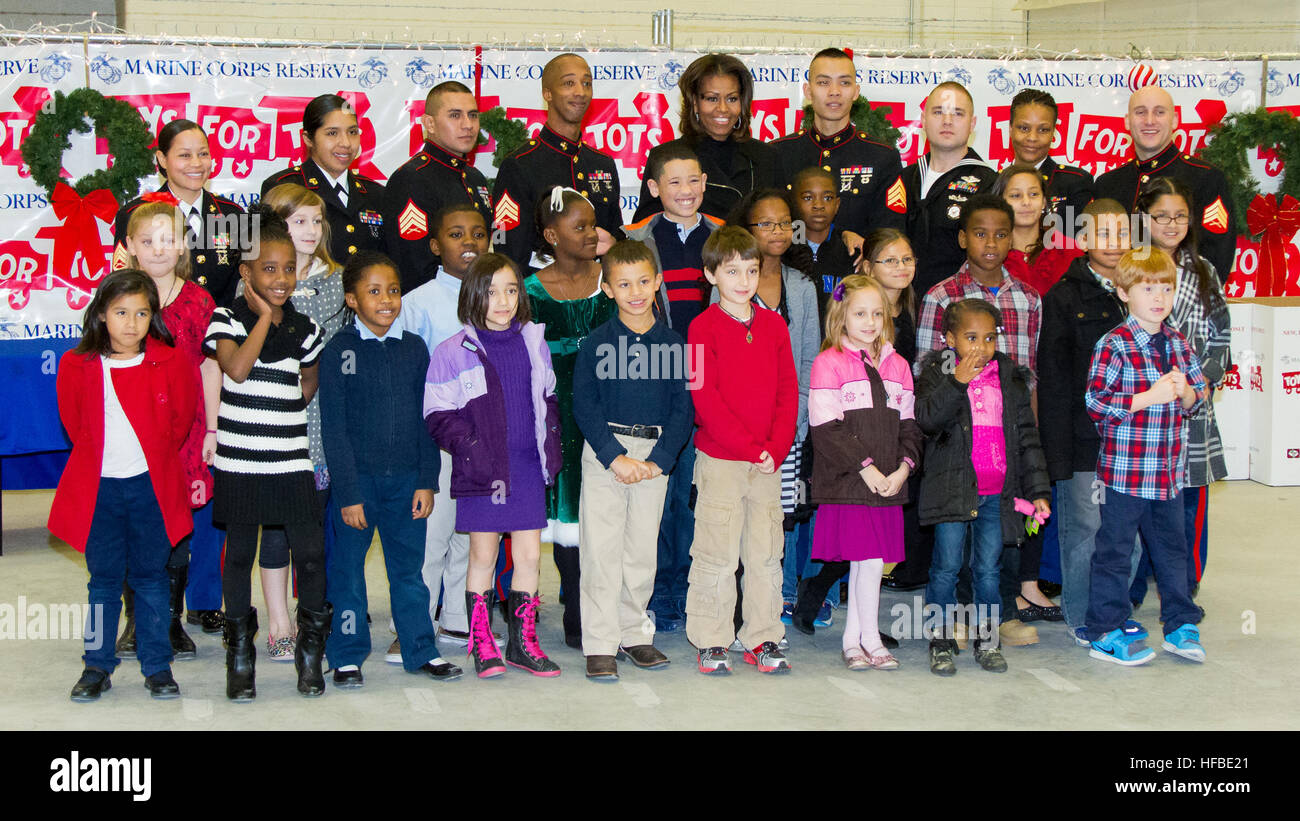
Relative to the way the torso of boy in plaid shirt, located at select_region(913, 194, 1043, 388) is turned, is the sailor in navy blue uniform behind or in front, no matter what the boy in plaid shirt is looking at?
behind

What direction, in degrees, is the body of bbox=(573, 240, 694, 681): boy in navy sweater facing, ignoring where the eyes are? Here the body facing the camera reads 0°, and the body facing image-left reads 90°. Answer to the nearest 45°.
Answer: approximately 0°

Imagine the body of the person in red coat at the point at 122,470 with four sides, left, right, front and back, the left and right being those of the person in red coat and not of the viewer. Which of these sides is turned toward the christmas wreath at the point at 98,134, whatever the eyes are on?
back

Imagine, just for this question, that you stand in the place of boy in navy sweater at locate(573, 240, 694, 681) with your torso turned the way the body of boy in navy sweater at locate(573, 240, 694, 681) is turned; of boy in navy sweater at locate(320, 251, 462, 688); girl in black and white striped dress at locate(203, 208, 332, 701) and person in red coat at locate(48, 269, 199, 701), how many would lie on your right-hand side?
3

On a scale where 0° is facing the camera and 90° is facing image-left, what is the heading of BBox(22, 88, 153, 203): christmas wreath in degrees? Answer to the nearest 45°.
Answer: approximately 0°
